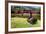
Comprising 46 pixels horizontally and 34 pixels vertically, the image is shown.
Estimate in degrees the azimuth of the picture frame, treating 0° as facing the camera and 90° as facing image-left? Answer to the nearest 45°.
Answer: approximately 315°
